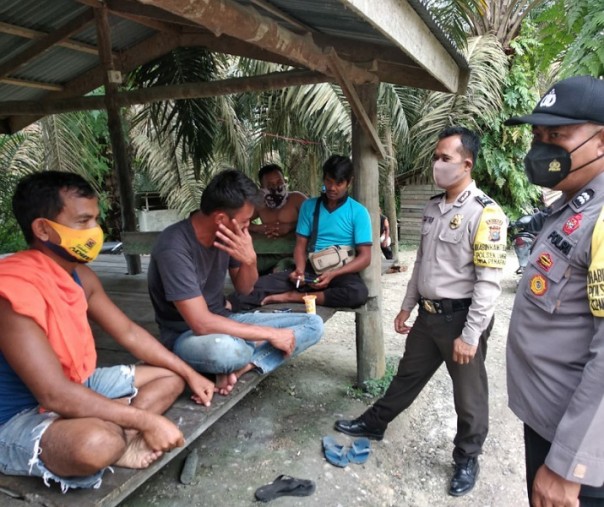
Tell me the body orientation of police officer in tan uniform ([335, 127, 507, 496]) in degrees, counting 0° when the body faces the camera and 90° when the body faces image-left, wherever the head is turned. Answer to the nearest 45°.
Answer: approximately 45°

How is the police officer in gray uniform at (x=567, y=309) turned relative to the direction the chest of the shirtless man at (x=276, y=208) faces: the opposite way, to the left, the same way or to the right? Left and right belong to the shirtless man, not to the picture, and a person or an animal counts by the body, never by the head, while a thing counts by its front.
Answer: to the right

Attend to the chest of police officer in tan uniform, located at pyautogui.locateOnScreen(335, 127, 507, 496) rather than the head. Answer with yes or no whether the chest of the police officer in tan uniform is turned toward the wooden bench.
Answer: yes

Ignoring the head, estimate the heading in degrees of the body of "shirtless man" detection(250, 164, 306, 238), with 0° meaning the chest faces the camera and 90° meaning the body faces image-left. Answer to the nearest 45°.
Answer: approximately 0°

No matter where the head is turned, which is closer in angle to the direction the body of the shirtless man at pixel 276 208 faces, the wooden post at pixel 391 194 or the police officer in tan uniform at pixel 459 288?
the police officer in tan uniform

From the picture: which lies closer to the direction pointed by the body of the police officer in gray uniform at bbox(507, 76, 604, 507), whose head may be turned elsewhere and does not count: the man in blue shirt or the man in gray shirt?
the man in gray shirt
